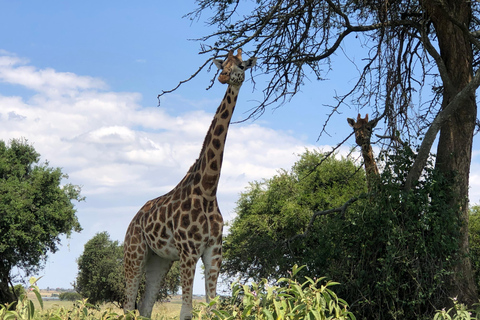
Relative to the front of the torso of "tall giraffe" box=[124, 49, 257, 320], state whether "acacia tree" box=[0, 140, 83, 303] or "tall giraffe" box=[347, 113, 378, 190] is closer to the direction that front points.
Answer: the tall giraffe

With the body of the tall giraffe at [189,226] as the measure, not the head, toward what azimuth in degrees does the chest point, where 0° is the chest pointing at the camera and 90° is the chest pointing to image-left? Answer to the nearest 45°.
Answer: approximately 315°

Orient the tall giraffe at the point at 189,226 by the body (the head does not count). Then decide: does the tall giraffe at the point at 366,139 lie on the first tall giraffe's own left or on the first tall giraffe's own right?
on the first tall giraffe's own left

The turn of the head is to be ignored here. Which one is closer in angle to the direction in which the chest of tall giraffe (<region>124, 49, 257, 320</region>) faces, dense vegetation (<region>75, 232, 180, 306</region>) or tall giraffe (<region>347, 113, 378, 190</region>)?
the tall giraffe

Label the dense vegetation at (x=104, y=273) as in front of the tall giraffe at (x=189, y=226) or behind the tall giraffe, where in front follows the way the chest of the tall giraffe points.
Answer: behind
